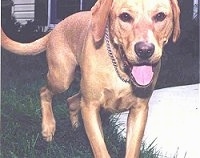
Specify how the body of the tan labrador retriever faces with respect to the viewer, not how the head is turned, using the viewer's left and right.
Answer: facing the viewer and to the right of the viewer
